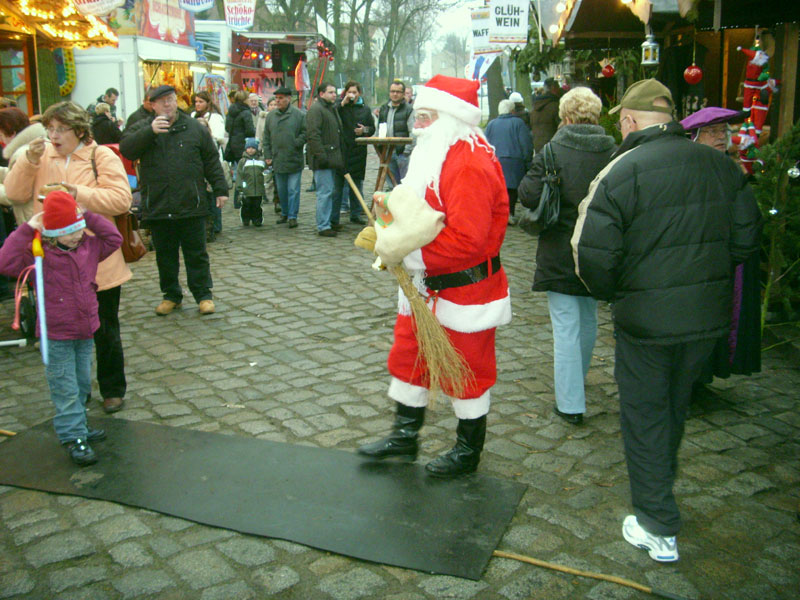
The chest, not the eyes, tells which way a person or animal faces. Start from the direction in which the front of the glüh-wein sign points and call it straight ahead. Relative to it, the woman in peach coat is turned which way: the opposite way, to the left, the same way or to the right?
the same way

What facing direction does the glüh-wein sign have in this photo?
toward the camera

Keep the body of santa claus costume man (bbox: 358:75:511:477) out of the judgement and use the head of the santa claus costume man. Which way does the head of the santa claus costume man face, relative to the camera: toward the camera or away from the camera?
toward the camera

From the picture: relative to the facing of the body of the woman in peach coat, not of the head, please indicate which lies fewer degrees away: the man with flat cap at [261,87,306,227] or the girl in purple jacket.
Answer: the girl in purple jacket

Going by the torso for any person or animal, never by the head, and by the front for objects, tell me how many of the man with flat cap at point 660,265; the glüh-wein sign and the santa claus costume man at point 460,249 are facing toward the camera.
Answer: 1

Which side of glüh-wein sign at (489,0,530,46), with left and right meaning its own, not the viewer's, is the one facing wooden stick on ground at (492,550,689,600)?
front

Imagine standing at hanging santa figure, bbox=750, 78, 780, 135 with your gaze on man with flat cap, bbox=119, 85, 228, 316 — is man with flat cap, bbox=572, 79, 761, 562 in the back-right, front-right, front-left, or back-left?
front-left

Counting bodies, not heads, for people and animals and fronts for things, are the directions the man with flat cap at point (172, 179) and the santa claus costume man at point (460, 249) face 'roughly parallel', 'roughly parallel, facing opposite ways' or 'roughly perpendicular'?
roughly perpendicular

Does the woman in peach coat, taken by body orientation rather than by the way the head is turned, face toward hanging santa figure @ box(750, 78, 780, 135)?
no

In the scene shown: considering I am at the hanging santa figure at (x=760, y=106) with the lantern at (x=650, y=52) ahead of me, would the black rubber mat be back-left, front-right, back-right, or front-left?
front-left

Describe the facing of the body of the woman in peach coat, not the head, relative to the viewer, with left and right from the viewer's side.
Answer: facing the viewer and to the left of the viewer

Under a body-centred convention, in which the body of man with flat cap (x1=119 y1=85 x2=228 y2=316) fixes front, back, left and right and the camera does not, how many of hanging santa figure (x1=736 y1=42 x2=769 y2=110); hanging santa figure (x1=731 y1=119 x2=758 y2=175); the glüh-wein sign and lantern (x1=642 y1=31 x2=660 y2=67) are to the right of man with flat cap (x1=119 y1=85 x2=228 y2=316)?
0

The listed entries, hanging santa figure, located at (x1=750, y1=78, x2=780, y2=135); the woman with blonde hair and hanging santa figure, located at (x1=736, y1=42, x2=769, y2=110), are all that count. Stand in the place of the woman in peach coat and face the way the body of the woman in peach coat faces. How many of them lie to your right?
0

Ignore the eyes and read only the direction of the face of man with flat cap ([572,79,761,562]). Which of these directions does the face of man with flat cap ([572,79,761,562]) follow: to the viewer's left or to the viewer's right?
to the viewer's left

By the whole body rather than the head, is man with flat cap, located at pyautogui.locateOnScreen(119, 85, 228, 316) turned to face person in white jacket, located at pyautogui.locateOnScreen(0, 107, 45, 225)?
no

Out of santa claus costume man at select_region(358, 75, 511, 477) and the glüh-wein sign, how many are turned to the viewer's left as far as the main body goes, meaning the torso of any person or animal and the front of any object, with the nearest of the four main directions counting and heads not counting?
1

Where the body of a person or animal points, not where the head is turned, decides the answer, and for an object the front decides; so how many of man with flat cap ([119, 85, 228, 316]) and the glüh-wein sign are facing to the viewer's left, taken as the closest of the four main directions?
0

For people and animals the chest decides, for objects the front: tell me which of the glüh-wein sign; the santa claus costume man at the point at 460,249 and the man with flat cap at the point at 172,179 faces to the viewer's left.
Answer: the santa claus costume man

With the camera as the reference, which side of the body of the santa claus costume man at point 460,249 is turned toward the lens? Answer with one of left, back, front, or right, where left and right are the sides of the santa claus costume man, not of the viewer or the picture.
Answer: left
